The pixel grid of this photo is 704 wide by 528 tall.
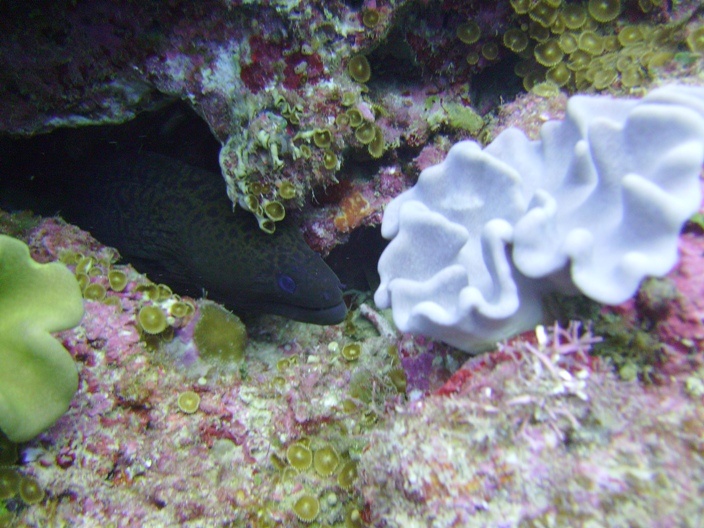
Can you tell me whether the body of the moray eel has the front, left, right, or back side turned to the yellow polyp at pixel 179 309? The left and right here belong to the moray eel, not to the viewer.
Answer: right

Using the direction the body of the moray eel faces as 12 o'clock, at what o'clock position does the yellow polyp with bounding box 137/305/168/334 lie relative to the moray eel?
The yellow polyp is roughly at 3 o'clock from the moray eel.

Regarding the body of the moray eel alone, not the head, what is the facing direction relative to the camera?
to the viewer's right

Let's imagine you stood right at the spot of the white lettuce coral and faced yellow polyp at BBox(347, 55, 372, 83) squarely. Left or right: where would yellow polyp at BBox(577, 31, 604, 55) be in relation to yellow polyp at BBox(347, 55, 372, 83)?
right

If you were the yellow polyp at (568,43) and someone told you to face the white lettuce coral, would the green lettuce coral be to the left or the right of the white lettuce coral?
right
